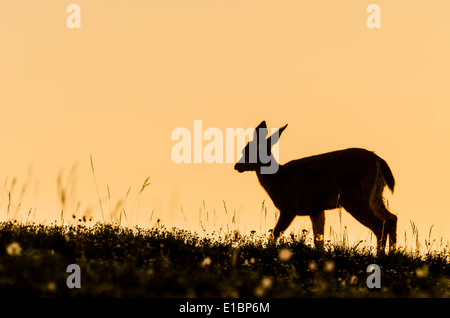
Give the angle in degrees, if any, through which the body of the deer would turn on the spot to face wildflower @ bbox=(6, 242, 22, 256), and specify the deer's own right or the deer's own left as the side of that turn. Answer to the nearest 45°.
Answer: approximately 45° to the deer's own left

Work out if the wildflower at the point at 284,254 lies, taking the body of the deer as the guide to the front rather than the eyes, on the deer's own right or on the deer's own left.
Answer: on the deer's own left

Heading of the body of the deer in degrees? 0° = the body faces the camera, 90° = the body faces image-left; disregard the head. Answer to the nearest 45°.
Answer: approximately 90°
